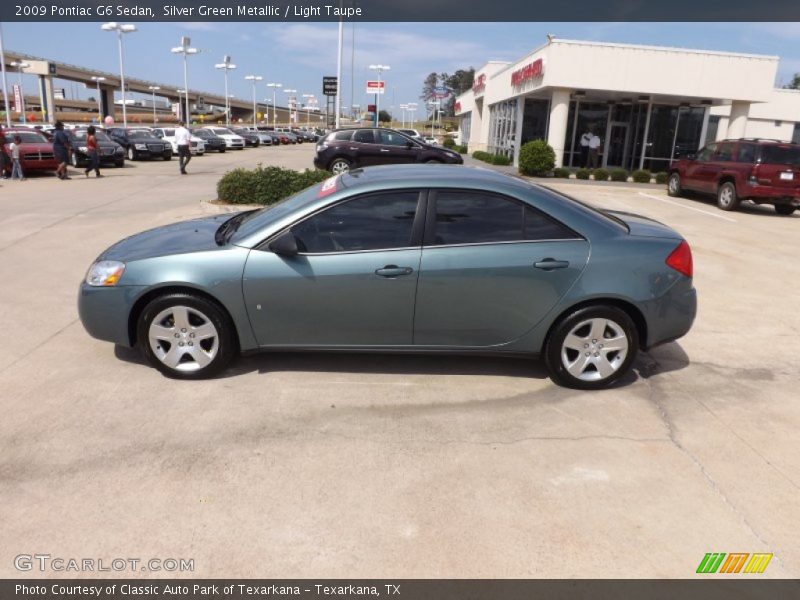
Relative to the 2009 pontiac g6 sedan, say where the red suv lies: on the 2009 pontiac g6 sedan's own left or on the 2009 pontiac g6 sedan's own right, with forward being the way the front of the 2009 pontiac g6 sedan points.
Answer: on the 2009 pontiac g6 sedan's own right

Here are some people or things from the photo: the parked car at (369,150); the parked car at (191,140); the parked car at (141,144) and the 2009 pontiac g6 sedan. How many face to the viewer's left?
1

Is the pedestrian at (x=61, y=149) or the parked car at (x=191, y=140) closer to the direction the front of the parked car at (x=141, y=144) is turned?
the pedestrian

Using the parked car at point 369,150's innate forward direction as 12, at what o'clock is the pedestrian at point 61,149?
The pedestrian is roughly at 6 o'clock from the parked car.

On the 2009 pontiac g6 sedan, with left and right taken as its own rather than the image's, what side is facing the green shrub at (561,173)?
right

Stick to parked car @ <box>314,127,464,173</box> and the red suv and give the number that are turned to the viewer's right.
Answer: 1

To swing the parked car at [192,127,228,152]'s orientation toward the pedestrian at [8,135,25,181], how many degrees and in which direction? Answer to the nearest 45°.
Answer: approximately 45° to its right

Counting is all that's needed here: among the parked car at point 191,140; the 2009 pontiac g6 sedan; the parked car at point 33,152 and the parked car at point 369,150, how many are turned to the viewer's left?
1

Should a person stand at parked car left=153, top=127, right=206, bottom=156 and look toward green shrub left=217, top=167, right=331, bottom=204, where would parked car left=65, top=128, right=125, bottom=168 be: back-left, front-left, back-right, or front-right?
front-right

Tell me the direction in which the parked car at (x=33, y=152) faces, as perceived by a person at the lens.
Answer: facing the viewer and to the right of the viewer

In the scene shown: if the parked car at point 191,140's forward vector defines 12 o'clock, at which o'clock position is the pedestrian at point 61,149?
The pedestrian is roughly at 2 o'clock from the parked car.

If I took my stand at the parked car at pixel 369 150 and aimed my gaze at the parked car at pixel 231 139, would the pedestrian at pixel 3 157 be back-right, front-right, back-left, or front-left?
front-left

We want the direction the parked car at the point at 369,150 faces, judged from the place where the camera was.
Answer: facing to the right of the viewer

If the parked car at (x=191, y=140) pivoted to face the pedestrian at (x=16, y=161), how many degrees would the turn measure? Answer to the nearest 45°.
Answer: approximately 45° to its right

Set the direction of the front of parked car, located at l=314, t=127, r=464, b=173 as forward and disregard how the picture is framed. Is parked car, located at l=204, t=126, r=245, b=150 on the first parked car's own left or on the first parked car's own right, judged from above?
on the first parked car's own left

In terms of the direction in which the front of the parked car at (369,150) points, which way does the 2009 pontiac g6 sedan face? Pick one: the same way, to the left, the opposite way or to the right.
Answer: the opposite way

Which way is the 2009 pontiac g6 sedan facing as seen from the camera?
to the viewer's left

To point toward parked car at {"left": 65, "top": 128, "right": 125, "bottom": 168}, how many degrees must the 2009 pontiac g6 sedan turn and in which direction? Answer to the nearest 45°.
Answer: approximately 45° to its right
